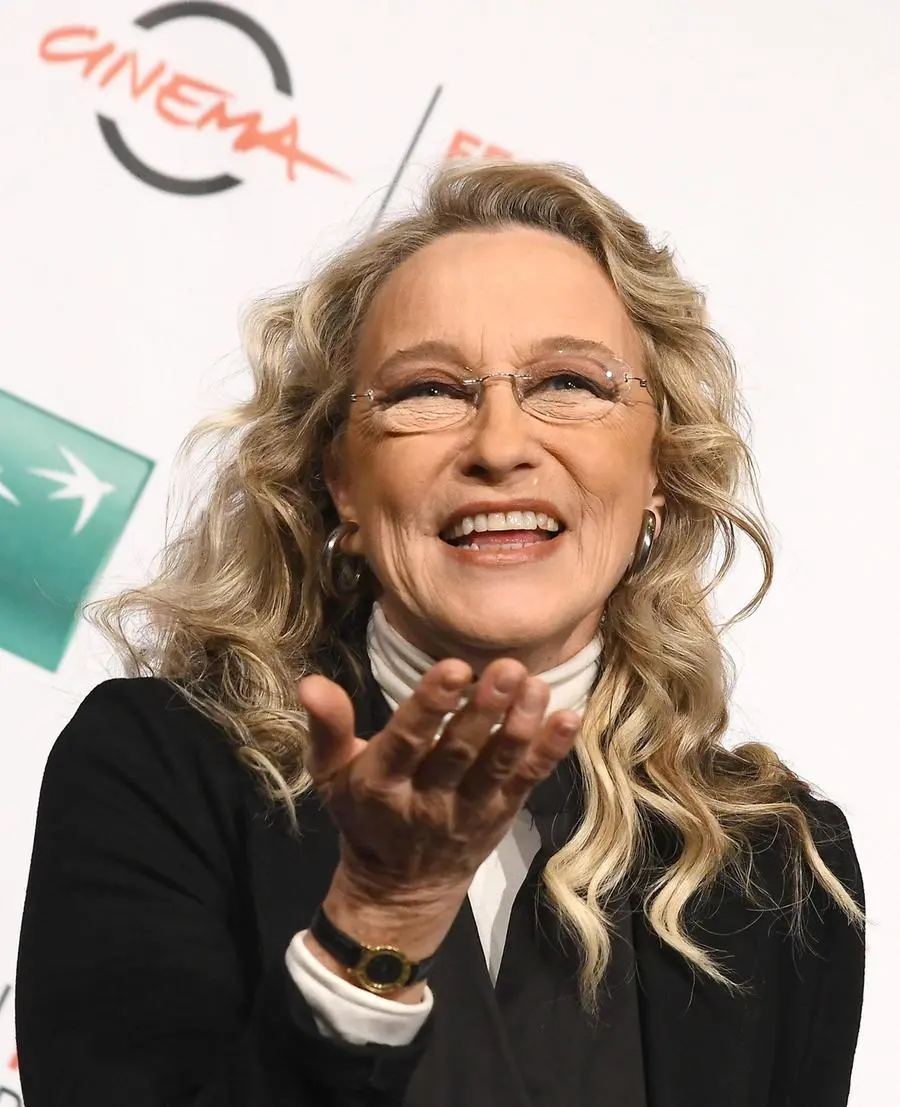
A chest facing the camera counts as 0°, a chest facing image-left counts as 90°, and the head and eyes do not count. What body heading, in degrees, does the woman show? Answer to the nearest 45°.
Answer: approximately 0°
